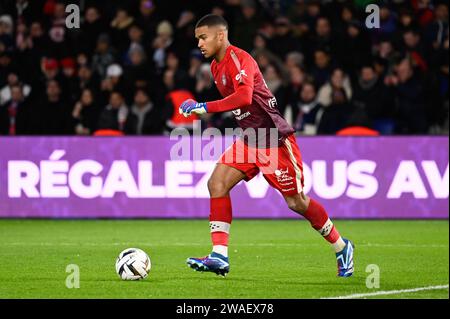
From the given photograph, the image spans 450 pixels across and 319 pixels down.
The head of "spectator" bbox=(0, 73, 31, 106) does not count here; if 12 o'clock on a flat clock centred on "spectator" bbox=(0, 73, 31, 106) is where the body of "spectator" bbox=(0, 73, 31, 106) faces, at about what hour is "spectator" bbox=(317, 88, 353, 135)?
"spectator" bbox=(317, 88, 353, 135) is roughly at 10 o'clock from "spectator" bbox=(0, 73, 31, 106).

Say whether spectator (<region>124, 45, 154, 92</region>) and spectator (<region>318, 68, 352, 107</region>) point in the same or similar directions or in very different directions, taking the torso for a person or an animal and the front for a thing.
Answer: same or similar directions

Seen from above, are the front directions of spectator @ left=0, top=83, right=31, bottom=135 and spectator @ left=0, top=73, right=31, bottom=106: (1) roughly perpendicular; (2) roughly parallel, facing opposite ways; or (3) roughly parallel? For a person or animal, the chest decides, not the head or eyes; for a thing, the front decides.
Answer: roughly parallel

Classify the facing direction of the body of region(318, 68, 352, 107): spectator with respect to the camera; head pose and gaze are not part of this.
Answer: toward the camera

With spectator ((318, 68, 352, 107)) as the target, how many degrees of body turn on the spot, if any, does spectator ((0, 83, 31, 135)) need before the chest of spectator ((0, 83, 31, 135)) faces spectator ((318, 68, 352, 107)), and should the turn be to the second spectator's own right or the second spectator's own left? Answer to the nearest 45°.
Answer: approximately 90° to the second spectator's own left

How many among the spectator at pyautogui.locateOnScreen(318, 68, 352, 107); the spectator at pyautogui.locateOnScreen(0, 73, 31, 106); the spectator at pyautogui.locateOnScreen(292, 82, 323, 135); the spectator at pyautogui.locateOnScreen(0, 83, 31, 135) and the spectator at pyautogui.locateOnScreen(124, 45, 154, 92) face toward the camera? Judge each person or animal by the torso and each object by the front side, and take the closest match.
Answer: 5

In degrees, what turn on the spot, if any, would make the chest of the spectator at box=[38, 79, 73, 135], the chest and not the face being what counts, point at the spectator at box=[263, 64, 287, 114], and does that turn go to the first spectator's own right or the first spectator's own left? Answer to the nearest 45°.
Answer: approximately 90° to the first spectator's own left

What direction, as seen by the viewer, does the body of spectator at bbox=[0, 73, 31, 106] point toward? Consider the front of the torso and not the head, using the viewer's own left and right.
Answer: facing the viewer

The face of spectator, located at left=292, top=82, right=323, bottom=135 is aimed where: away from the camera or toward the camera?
toward the camera

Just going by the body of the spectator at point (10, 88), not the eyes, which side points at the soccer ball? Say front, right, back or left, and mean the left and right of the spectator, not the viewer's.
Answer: front

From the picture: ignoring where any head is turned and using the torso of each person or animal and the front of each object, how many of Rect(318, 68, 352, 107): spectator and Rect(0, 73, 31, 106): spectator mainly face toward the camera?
2

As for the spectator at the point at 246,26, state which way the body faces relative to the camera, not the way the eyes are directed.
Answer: toward the camera

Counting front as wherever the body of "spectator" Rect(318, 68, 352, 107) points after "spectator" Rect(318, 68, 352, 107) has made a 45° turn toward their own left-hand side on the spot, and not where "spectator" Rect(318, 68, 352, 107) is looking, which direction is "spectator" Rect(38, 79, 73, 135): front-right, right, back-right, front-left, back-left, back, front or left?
back-right

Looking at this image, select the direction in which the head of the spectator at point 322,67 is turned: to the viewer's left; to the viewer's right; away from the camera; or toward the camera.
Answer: toward the camera

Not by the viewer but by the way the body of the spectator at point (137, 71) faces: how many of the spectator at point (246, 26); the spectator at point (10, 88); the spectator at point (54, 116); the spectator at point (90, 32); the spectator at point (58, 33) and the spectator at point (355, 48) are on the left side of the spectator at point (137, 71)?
2

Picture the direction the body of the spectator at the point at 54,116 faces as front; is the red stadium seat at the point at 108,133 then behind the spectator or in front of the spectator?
in front

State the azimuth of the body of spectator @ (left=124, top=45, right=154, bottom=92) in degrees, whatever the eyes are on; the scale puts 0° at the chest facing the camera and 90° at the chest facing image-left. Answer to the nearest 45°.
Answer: approximately 0°

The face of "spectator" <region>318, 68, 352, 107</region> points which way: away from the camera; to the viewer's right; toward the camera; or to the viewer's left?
toward the camera

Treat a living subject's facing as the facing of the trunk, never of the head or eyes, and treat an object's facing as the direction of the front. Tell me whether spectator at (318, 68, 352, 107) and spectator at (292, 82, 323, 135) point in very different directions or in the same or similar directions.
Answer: same or similar directions
